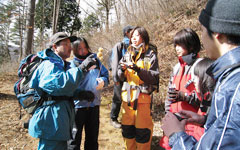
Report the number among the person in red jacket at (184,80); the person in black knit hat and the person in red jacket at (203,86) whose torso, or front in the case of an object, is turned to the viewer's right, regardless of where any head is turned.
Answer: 0

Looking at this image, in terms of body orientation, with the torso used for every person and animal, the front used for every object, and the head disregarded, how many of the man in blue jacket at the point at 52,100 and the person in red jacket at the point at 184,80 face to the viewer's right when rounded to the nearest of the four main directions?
1

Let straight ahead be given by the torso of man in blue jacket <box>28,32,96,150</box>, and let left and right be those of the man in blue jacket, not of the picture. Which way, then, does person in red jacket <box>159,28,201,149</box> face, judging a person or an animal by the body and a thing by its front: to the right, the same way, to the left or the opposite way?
the opposite way

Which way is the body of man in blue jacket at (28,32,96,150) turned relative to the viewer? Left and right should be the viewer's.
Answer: facing to the right of the viewer

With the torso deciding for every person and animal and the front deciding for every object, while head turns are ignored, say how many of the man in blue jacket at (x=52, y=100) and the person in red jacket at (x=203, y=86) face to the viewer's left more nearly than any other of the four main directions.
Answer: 1

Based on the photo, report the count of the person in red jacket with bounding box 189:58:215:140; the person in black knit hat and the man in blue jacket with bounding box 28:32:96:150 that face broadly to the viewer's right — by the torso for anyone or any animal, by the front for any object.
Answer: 1

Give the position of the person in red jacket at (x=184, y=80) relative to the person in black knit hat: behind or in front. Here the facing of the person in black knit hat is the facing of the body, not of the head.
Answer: in front

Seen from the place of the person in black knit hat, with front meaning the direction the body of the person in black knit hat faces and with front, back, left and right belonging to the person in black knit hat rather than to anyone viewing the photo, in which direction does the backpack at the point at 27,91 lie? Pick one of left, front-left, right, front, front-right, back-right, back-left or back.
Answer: front-left

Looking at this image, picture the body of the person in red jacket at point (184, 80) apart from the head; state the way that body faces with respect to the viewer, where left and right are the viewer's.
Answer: facing the viewer and to the left of the viewer

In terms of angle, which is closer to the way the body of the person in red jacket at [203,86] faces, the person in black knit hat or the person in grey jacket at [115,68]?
the person in grey jacket

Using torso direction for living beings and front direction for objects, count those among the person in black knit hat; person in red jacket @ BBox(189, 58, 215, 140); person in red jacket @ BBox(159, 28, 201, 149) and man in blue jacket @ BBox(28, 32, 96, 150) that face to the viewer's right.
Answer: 1

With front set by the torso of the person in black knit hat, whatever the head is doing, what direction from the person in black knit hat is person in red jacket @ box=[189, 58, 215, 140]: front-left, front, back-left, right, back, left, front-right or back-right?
front-right

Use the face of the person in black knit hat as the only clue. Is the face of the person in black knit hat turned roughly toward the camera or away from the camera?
away from the camera

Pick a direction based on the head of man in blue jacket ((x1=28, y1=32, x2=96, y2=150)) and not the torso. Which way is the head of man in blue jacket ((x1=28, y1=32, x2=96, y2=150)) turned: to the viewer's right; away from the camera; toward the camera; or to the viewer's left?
to the viewer's right

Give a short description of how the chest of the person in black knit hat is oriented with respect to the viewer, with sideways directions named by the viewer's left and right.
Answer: facing away from the viewer and to the left of the viewer

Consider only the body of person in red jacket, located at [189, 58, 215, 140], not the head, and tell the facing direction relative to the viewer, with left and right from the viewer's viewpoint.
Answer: facing to the left of the viewer

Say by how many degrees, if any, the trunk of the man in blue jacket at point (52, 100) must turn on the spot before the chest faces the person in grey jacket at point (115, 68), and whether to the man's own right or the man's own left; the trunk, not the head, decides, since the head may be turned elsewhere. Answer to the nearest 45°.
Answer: approximately 45° to the man's own left
